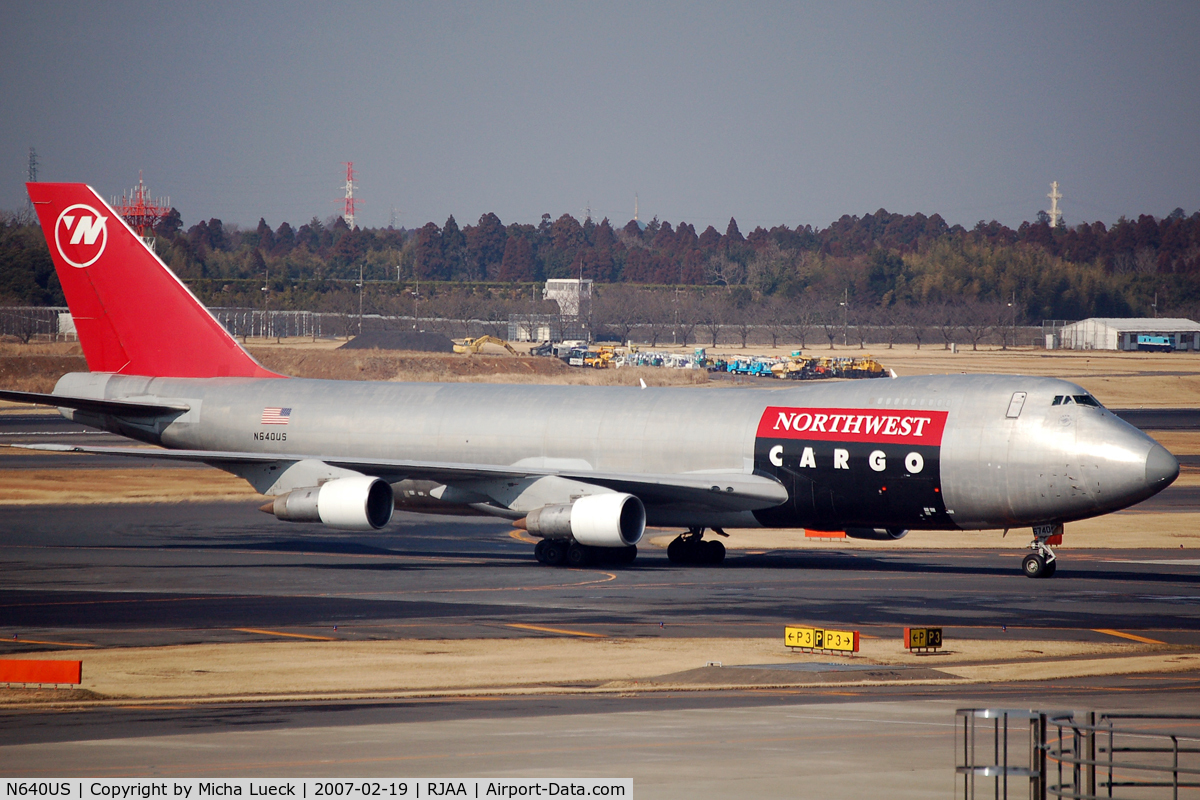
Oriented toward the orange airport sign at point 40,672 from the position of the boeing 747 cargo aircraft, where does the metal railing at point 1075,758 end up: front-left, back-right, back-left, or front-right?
front-left

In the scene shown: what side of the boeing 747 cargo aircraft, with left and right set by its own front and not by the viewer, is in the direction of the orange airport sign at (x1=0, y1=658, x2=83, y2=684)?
right

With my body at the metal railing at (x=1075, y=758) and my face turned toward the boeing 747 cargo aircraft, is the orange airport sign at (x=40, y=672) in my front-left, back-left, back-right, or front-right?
front-left

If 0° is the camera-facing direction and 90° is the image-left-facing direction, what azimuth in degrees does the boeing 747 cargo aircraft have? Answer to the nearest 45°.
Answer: approximately 315°

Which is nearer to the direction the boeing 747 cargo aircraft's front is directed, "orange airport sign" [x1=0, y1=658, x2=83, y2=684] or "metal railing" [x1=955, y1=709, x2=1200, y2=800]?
the metal railing

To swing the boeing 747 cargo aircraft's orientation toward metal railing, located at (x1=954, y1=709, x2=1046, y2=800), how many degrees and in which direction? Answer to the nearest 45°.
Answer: approximately 45° to its right

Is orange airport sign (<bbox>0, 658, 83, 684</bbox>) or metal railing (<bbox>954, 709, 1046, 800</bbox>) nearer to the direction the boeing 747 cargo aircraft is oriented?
the metal railing

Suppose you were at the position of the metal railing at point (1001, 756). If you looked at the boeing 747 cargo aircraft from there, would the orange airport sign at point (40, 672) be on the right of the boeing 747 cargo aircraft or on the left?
left

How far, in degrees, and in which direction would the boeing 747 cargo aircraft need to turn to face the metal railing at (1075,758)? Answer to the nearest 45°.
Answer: approximately 45° to its right
